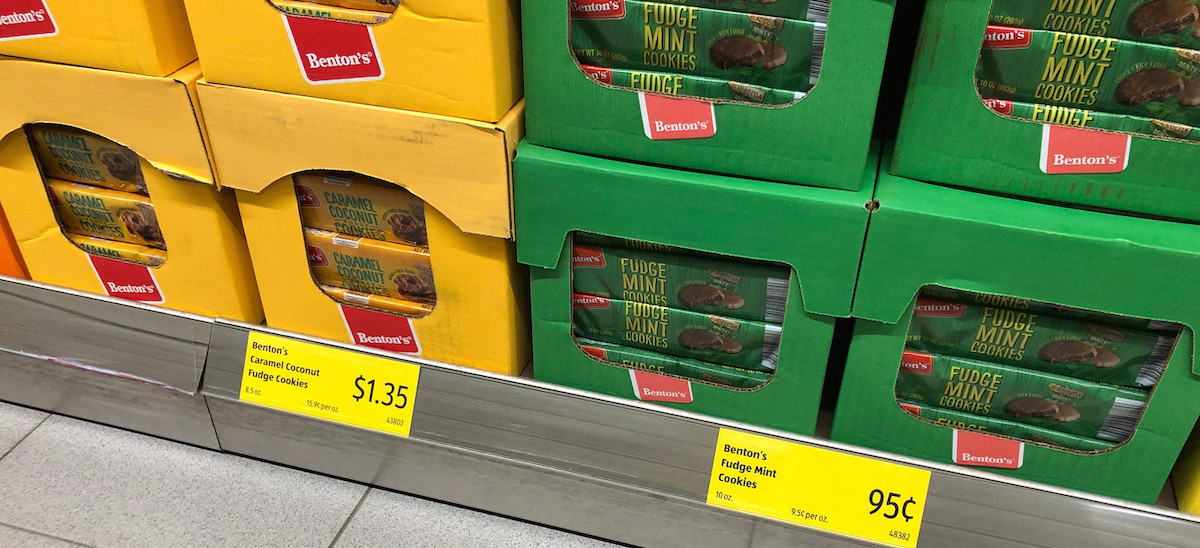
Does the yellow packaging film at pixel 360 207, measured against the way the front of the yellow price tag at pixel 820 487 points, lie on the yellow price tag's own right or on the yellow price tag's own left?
on the yellow price tag's own right

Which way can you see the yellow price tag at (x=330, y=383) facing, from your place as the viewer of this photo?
facing the viewer

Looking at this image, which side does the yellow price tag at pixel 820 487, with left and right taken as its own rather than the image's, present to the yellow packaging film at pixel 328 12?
right

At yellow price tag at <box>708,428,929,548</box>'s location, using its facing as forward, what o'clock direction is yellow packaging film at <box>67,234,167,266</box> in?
The yellow packaging film is roughly at 3 o'clock from the yellow price tag.

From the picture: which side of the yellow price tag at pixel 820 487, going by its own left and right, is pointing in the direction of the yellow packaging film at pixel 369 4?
right

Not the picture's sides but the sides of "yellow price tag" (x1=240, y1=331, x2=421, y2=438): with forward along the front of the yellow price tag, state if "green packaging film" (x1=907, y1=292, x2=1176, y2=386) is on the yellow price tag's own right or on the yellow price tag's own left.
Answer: on the yellow price tag's own left

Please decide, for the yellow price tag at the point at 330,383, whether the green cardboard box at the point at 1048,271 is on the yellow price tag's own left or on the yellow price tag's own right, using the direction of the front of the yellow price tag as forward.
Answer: on the yellow price tag's own left

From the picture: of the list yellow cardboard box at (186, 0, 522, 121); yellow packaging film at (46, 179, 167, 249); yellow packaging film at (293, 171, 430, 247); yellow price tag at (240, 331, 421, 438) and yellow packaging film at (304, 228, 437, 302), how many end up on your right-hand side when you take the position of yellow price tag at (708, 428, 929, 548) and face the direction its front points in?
5

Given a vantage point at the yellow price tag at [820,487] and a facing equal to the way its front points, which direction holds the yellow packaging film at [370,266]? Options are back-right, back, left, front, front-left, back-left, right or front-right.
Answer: right

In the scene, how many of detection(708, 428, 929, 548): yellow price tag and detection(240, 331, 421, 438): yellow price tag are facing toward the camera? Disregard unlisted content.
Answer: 2
